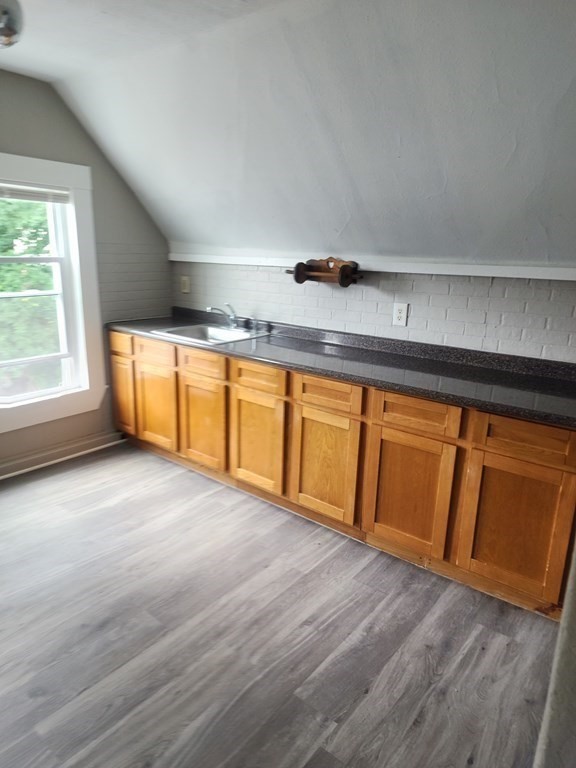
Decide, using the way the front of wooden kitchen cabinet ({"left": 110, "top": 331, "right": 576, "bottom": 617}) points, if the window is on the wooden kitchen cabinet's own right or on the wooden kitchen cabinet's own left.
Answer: on the wooden kitchen cabinet's own right

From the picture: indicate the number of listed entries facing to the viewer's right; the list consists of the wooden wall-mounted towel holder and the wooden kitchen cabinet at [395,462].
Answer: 0

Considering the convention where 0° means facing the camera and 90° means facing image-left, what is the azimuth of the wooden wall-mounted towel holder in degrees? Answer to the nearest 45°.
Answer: approximately 45°

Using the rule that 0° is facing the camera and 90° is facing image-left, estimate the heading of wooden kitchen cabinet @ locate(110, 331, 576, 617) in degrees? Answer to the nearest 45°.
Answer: approximately 45°

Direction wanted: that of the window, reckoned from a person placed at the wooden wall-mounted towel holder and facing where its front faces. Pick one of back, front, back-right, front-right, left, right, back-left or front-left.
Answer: front-right

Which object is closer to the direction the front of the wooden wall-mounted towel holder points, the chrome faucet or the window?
the window
